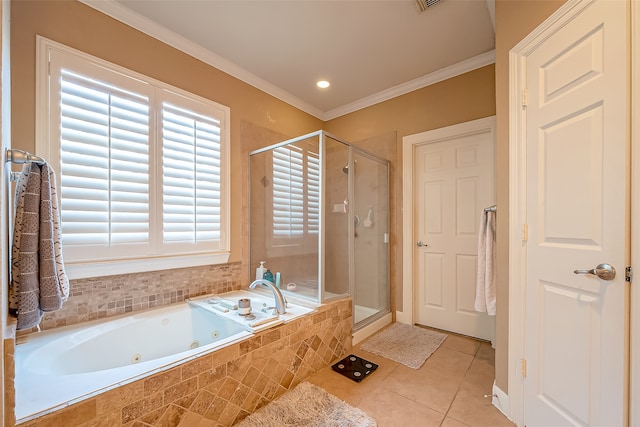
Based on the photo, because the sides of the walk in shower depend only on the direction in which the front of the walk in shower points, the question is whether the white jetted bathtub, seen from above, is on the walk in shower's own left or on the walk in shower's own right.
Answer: on the walk in shower's own right

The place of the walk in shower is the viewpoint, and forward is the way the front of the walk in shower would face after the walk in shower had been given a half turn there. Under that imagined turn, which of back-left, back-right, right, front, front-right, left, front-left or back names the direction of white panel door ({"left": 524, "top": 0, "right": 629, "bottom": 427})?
back

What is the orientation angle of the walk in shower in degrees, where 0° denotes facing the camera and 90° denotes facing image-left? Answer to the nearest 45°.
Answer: approximately 315°
